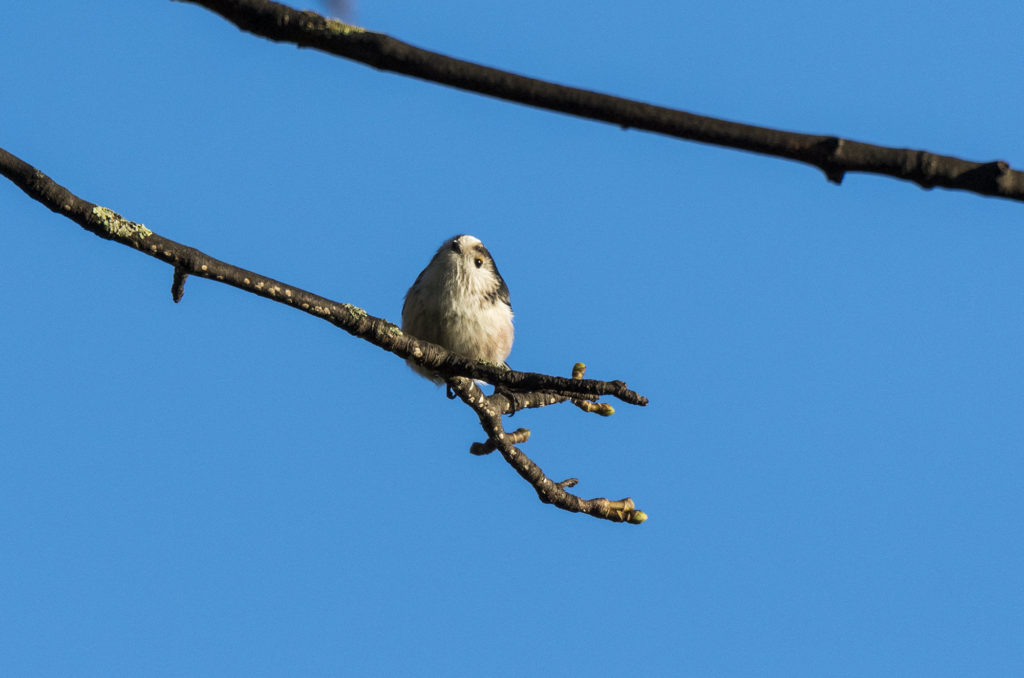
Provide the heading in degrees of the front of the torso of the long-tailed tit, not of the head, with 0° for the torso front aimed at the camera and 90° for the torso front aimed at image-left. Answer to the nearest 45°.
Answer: approximately 0°
